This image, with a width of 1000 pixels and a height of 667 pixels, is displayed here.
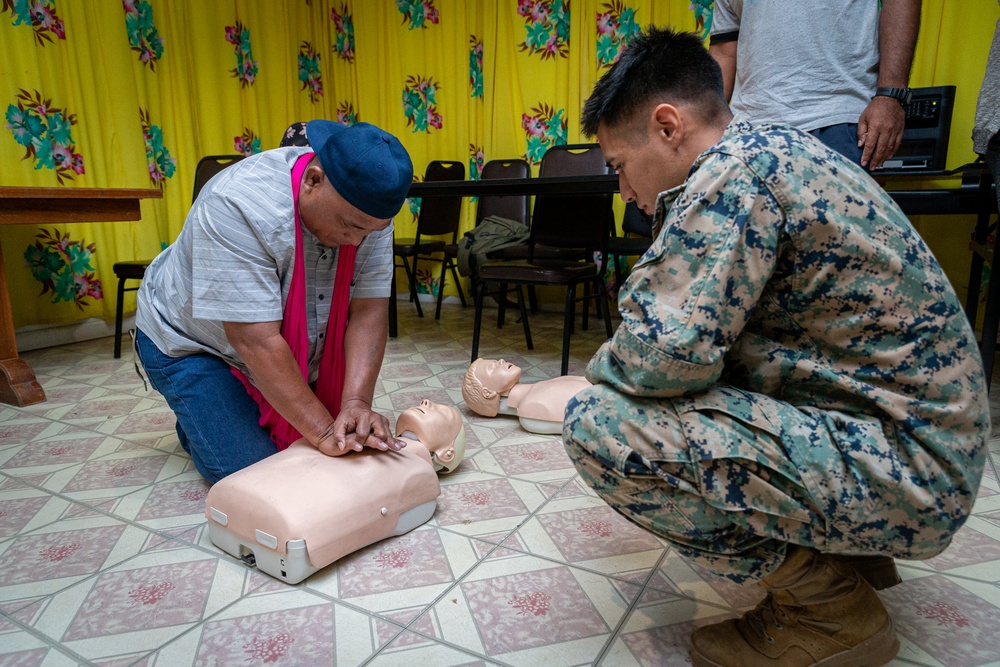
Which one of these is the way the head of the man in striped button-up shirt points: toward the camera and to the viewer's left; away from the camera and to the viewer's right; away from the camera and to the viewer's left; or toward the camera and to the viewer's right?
toward the camera and to the viewer's right

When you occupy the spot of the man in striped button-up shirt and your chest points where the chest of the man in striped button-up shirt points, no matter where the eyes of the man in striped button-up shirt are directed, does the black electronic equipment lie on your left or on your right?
on your left

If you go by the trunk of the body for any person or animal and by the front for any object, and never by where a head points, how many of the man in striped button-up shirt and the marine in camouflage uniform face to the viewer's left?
1

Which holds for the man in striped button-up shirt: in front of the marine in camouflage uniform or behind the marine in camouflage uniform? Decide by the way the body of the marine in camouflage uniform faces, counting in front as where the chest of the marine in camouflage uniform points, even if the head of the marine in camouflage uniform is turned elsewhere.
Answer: in front

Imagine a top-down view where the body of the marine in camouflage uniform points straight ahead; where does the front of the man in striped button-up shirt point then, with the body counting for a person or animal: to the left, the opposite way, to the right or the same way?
the opposite way

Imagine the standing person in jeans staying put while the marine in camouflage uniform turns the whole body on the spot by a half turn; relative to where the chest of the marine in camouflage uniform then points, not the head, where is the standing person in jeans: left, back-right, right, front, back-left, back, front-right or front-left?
left

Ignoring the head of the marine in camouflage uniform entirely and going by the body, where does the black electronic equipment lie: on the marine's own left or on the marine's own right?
on the marine's own right

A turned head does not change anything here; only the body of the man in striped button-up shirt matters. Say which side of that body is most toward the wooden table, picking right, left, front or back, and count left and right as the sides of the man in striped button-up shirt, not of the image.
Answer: back

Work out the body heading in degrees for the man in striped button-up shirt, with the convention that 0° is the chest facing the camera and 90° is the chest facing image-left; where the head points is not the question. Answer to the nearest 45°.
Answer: approximately 315°

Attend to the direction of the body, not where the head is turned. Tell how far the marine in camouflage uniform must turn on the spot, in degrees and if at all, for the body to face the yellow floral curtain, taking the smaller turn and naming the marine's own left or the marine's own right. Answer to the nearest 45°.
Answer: approximately 45° to the marine's own right

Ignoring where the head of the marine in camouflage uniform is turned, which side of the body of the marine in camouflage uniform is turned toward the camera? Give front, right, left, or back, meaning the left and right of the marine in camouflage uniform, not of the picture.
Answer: left
